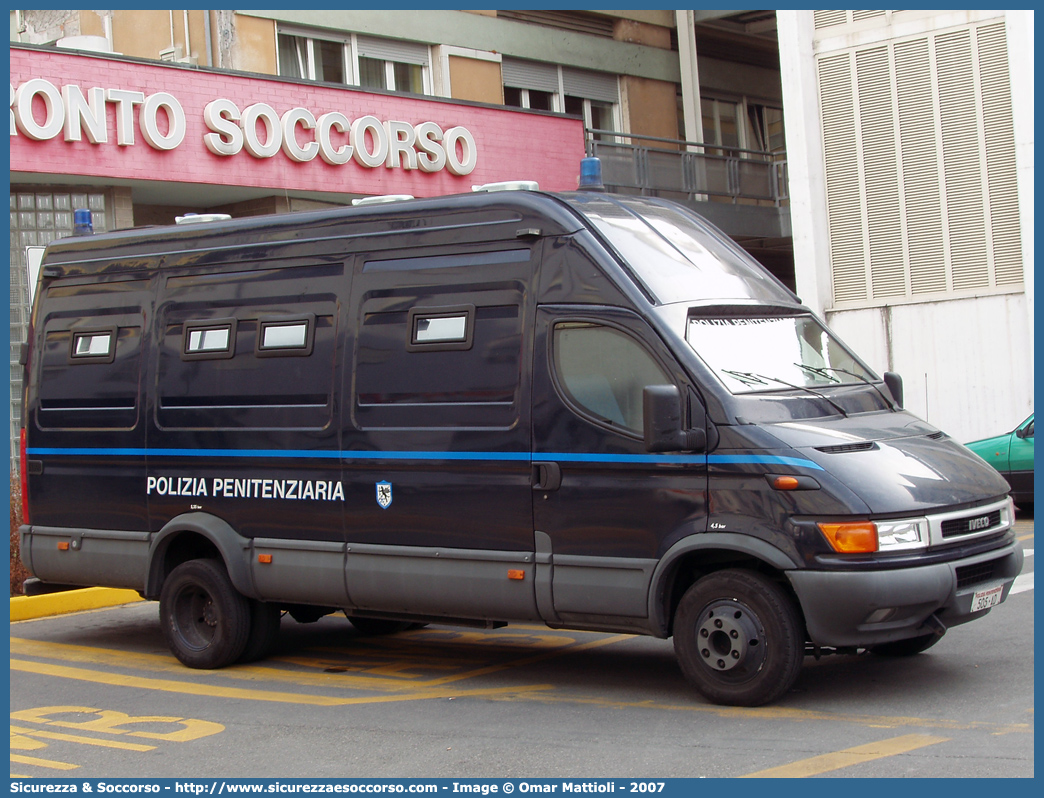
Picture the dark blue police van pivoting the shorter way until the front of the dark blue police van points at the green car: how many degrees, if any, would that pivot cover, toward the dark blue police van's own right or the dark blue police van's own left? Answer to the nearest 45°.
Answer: approximately 90° to the dark blue police van's own left

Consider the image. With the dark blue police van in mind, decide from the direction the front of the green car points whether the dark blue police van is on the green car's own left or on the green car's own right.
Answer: on the green car's own left

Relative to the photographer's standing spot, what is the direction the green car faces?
facing to the left of the viewer

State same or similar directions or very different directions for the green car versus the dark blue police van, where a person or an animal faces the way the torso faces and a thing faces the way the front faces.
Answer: very different directions

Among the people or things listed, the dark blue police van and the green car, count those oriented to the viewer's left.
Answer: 1

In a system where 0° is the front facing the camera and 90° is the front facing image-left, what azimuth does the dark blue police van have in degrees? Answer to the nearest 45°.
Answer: approximately 315°
